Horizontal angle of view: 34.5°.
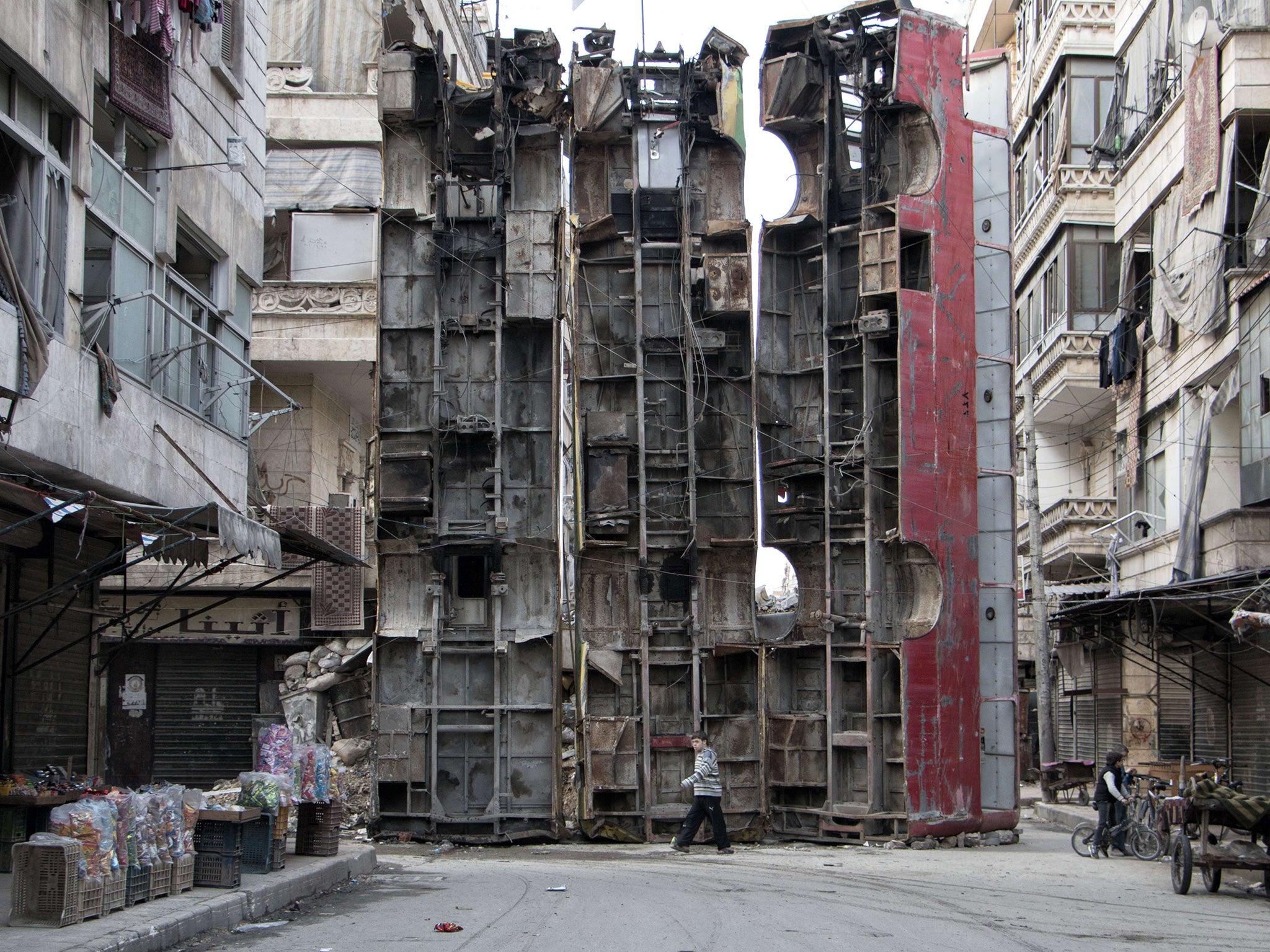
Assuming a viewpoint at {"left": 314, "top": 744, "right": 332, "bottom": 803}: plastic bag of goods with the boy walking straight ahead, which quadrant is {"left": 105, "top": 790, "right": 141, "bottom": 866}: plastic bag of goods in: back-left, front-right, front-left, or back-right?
back-right

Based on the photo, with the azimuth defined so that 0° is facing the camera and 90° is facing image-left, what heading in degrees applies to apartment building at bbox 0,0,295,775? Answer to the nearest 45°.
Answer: approximately 315°

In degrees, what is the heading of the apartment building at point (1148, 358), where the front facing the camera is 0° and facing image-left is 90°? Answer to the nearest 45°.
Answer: approximately 45°

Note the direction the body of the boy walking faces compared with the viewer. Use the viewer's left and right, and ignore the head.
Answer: facing to the left of the viewer

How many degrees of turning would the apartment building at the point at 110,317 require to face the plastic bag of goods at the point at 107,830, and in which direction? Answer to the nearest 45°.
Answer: approximately 45° to its right
